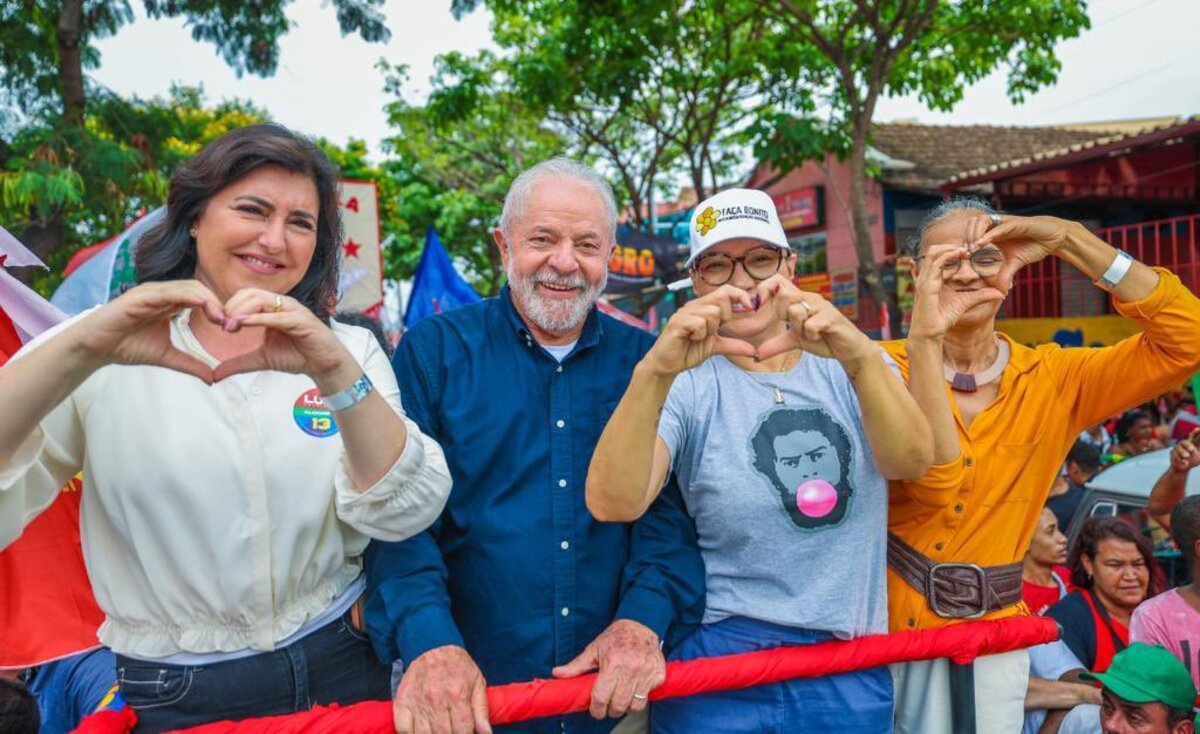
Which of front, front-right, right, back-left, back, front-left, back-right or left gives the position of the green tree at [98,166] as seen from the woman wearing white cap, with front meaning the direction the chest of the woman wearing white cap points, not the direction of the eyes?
back-right

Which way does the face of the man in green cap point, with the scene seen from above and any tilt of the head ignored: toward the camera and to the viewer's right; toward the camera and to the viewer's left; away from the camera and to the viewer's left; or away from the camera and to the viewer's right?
toward the camera and to the viewer's left

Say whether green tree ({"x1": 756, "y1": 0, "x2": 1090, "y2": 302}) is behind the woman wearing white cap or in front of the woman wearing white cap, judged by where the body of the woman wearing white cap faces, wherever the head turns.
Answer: behind

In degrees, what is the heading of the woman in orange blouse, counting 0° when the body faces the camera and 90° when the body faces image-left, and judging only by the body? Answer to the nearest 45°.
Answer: approximately 0°

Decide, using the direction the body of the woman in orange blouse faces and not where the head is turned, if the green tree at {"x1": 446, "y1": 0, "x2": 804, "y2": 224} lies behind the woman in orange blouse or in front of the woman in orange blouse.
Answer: behind

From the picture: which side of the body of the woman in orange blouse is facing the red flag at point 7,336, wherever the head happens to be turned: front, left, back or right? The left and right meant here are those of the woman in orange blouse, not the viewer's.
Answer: right

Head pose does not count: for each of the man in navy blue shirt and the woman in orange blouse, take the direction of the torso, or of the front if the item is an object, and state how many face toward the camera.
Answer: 2

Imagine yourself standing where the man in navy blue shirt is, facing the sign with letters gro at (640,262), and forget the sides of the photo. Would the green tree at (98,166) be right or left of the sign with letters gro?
left

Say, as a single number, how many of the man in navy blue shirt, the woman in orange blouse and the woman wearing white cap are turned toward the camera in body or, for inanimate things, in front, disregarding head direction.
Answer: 3

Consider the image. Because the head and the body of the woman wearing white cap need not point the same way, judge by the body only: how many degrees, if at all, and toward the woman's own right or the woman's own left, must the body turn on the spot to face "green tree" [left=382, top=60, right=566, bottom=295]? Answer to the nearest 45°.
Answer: approximately 180°

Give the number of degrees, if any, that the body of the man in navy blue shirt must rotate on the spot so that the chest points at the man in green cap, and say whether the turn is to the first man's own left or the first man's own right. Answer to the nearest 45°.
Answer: approximately 90° to the first man's own left
